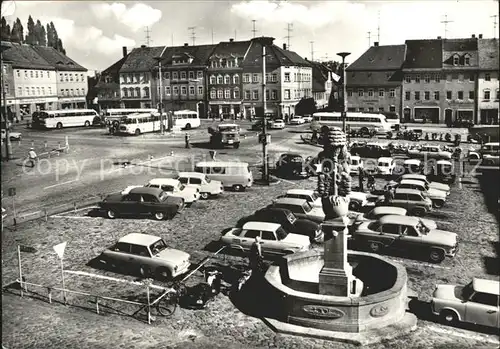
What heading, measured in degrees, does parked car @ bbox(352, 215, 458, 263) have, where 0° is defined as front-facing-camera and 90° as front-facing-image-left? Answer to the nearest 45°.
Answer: approximately 315°

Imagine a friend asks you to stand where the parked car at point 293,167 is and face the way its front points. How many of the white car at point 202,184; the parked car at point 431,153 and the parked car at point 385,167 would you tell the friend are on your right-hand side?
1

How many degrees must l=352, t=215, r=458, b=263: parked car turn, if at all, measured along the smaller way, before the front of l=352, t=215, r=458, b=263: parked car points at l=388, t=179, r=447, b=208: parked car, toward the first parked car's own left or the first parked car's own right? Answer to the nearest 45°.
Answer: approximately 135° to the first parked car's own left

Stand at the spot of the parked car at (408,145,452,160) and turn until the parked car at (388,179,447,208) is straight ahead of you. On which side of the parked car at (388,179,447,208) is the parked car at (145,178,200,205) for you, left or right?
right
